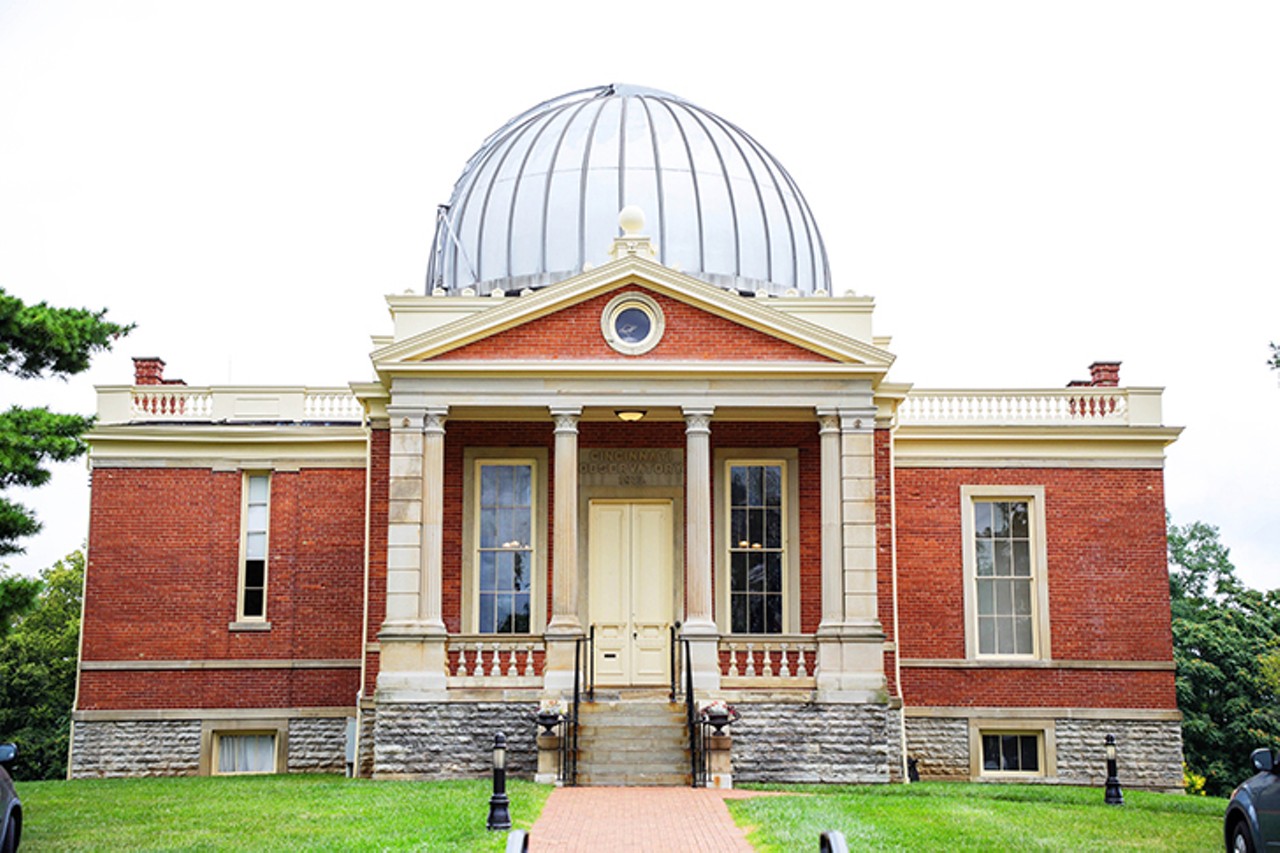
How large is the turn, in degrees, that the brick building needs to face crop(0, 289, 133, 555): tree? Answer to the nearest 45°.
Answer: approximately 45° to its right

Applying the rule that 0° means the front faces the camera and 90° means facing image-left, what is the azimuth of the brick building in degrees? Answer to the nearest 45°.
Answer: approximately 0°

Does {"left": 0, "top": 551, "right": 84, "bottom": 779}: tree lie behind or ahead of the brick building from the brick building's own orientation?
behind

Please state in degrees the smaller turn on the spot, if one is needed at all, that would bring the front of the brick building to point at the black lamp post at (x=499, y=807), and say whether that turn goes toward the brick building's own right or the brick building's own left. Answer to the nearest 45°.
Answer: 0° — it already faces it

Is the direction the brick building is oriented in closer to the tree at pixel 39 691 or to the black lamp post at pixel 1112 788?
the black lamp post

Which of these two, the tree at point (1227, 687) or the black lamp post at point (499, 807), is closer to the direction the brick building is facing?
the black lamp post

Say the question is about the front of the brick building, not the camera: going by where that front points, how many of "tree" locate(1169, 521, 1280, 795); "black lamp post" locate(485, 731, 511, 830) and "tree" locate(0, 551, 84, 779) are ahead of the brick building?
1

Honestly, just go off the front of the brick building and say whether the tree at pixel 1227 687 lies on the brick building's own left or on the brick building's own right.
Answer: on the brick building's own left
